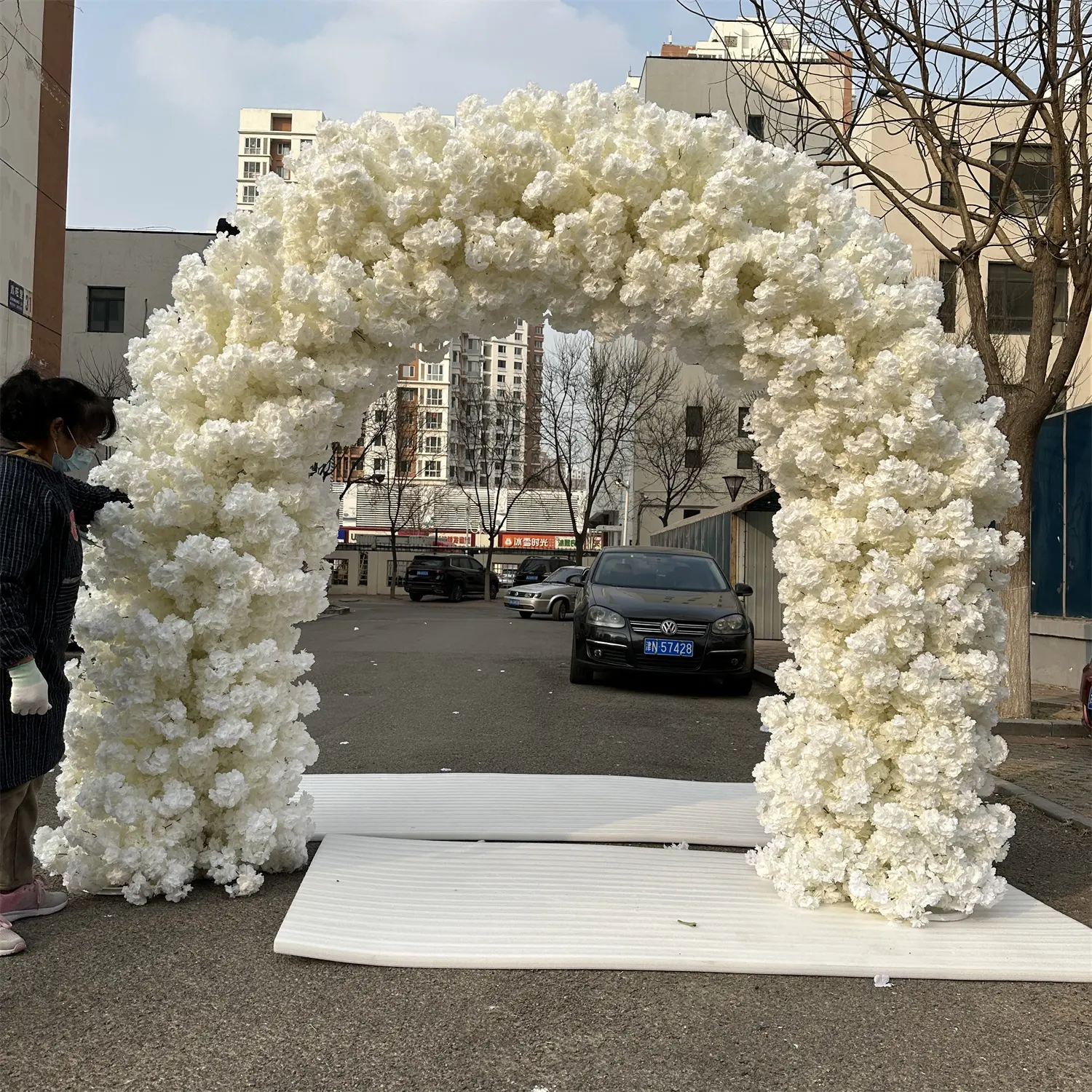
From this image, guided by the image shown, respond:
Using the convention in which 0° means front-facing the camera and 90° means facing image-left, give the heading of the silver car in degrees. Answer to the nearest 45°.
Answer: approximately 45°

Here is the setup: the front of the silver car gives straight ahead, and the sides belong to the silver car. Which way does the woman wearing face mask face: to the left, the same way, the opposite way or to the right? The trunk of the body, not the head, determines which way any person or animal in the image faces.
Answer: the opposite way

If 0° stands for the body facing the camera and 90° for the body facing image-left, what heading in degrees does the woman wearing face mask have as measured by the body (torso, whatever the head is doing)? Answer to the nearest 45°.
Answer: approximately 270°

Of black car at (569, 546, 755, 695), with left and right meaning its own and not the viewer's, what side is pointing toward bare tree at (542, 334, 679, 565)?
back

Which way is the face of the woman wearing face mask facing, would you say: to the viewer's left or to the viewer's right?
to the viewer's right

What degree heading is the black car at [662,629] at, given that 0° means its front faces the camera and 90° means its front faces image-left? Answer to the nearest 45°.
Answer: approximately 0°

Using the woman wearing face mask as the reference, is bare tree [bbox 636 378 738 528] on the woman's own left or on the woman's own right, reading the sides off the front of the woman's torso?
on the woman's own left

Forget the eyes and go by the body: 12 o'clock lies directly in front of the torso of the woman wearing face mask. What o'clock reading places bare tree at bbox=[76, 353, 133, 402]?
The bare tree is roughly at 9 o'clock from the woman wearing face mask.

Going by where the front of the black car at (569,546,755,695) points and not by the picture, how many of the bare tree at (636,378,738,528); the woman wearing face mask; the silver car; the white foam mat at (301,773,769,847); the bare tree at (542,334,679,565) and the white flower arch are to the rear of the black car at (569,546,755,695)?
3

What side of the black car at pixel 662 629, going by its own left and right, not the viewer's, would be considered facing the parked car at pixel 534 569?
back

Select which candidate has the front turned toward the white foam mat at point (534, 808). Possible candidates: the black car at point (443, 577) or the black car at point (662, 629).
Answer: the black car at point (662, 629)
